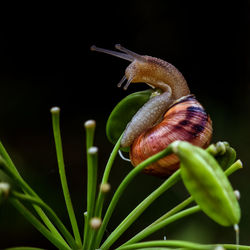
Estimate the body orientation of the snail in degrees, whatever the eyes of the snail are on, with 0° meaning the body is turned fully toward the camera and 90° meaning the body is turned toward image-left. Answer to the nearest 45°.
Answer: approximately 90°
